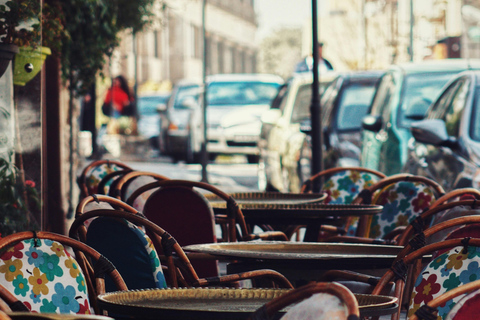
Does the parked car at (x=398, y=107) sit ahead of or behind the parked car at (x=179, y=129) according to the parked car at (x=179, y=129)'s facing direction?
ahead

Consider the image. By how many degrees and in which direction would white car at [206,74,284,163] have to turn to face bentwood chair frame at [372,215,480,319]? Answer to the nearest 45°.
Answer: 0° — it already faces it

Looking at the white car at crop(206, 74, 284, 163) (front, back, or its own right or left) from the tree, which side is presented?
front

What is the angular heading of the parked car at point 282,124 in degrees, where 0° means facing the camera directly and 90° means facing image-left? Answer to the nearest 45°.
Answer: approximately 45°

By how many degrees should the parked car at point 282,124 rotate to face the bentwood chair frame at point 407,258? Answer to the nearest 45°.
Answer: approximately 45° to its left

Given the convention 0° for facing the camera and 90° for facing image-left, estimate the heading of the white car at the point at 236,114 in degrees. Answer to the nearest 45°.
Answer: approximately 0°

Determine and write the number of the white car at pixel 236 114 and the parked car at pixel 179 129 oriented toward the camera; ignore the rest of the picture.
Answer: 2

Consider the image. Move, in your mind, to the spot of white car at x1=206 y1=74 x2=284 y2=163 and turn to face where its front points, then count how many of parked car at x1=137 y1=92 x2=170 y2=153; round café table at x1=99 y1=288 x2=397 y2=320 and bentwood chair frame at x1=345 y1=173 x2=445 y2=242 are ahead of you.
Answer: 2

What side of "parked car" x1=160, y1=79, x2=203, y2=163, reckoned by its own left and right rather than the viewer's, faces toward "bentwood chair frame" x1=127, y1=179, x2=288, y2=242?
front

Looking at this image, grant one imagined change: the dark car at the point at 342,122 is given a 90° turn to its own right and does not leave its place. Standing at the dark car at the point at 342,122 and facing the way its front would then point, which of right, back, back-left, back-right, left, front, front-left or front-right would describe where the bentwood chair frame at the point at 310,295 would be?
back-left

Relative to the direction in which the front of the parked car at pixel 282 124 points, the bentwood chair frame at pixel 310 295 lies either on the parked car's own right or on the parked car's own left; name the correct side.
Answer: on the parked car's own left

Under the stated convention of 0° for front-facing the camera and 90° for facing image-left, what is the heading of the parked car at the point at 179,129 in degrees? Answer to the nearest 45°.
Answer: approximately 0°
